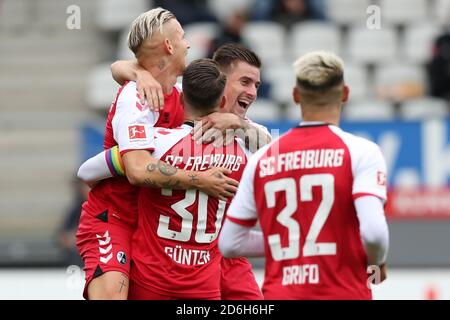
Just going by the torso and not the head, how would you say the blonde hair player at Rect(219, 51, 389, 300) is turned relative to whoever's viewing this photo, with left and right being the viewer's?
facing away from the viewer

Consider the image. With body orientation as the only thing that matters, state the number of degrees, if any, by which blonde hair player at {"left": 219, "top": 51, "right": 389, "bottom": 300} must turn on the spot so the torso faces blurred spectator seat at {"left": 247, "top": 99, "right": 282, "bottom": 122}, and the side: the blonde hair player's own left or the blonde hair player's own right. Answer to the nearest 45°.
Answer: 0° — they already face it

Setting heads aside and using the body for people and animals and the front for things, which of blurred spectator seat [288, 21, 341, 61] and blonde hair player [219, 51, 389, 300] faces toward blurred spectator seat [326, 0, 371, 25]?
the blonde hair player

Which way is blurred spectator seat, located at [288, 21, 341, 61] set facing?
toward the camera

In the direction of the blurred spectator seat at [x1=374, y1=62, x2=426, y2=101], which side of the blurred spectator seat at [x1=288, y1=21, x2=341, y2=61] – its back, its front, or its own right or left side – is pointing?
left

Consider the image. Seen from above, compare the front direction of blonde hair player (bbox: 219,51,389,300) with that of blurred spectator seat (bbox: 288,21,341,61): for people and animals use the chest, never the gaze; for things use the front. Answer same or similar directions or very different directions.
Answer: very different directions

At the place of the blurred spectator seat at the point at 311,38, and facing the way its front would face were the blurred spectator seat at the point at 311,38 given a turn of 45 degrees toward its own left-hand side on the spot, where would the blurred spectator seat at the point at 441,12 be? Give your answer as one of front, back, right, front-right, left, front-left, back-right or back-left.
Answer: front-left

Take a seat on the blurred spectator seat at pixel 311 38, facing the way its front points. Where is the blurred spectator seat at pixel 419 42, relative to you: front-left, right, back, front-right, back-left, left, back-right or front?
left

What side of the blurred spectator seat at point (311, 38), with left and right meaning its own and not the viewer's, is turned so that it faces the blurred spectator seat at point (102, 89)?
right

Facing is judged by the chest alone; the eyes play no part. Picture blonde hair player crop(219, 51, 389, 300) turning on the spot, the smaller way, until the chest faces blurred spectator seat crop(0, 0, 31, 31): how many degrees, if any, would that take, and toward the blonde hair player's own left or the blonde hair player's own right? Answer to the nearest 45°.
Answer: approximately 45° to the blonde hair player's own left

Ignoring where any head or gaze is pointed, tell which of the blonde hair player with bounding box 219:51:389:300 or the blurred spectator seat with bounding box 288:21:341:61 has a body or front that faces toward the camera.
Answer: the blurred spectator seat

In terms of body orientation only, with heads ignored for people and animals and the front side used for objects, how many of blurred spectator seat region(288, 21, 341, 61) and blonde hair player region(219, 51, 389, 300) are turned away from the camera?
1

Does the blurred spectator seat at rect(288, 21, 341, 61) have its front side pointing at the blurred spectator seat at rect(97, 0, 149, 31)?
no

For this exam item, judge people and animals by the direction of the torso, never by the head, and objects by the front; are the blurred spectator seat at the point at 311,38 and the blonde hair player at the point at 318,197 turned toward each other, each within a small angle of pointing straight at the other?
yes
